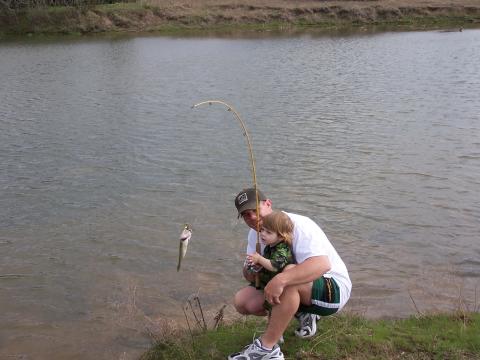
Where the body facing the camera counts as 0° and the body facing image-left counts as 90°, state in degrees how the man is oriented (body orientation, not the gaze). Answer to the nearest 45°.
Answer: approximately 45°

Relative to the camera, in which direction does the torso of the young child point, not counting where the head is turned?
to the viewer's left
